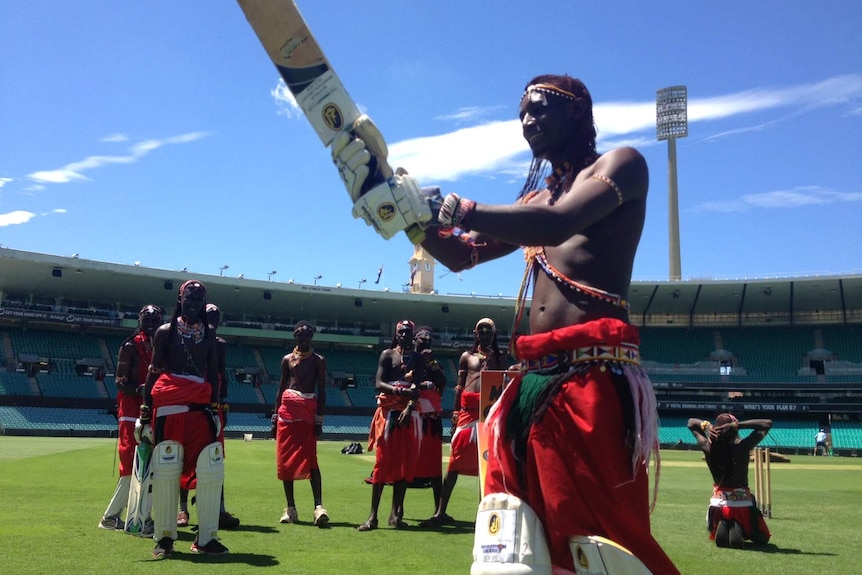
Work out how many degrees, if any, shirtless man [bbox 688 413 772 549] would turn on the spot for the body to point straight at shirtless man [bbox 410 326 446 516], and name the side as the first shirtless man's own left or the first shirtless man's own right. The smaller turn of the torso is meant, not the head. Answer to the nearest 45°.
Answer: approximately 90° to the first shirtless man's own left

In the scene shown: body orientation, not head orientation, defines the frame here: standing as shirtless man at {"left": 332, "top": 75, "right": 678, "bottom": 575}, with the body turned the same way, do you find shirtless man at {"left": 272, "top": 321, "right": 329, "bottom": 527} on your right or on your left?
on your right

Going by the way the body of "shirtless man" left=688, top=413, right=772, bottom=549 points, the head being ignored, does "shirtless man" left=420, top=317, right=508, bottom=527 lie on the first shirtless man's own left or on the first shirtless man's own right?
on the first shirtless man's own left

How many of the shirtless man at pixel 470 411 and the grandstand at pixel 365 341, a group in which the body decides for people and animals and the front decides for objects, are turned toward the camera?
2

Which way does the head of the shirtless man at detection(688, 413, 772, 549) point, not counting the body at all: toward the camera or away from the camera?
away from the camera

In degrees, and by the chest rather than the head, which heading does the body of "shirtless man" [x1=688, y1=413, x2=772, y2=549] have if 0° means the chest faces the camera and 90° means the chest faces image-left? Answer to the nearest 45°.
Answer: approximately 180°

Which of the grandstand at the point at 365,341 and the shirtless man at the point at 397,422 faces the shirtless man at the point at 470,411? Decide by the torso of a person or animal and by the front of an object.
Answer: the grandstand

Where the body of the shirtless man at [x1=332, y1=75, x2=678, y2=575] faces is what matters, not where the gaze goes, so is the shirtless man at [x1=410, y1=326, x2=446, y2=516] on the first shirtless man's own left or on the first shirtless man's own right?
on the first shirtless man's own right

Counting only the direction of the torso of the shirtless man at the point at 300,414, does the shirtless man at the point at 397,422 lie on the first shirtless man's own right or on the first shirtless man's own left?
on the first shirtless man's own left

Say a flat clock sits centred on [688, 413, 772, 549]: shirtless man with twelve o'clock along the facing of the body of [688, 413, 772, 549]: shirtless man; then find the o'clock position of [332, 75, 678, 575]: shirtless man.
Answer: [332, 75, 678, 575]: shirtless man is roughly at 6 o'clock from [688, 413, 772, 549]: shirtless man.

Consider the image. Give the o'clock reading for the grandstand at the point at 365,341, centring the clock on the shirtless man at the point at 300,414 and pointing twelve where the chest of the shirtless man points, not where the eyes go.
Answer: The grandstand is roughly at 6 o'clock from the shirtless man.

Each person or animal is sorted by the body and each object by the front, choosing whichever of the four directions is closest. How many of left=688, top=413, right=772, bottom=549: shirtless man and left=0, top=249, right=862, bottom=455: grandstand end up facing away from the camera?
1
